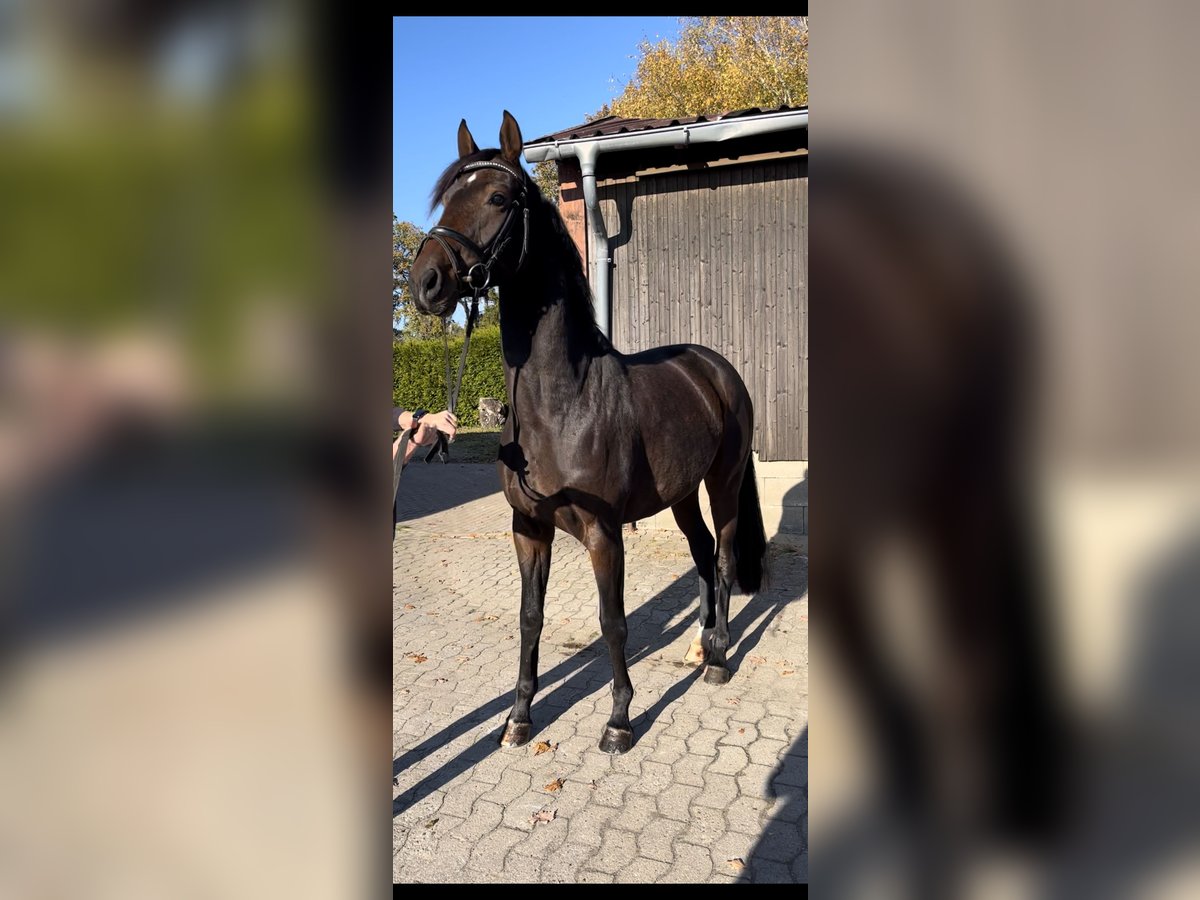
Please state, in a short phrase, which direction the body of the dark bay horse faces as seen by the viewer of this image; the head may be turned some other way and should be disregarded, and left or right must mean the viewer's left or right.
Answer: facing the viewer and to the left of the viewer

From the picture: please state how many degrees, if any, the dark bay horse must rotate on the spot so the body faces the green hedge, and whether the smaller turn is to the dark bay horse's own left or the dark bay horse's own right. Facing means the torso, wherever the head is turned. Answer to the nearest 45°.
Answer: approximately 135° to the dark bay horse's own right

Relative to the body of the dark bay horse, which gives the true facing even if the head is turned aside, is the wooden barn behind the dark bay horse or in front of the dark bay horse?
behind
